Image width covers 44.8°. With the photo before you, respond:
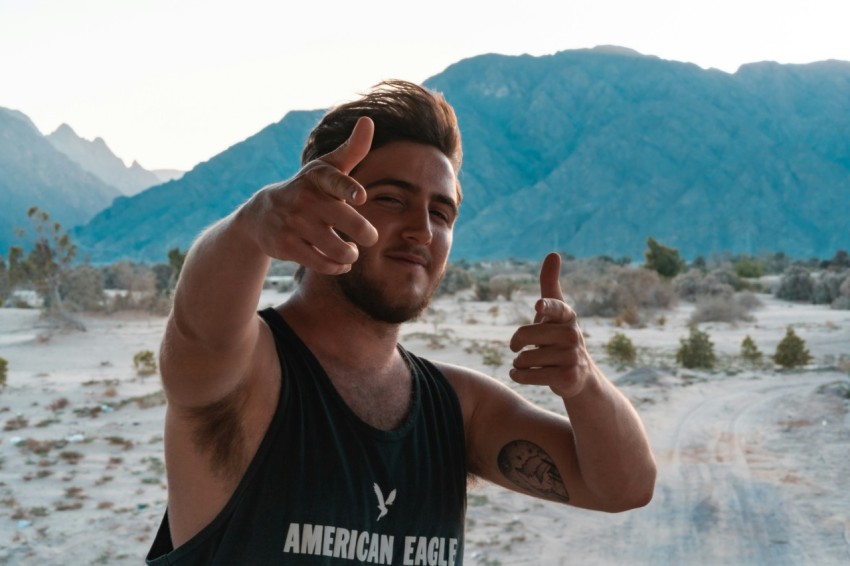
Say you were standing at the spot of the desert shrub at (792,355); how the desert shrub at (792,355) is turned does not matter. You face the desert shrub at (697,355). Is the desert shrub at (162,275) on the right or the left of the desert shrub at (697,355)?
right

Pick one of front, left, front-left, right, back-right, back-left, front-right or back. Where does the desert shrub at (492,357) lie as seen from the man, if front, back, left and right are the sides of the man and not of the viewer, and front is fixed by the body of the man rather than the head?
back-left

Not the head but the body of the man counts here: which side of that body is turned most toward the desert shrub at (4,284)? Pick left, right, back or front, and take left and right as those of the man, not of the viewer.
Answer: back

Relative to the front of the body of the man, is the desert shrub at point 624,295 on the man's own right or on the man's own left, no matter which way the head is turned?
on the man's own left

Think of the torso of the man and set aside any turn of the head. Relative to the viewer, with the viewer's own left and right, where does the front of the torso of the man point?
facing the viewer and to the right of the viewer

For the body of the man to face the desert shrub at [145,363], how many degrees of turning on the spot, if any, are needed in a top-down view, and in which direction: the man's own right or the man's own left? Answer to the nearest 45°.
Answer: approximately 135° to the man's own left

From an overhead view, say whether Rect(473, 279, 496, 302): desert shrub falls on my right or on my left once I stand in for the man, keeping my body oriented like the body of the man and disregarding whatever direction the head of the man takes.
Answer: on my left

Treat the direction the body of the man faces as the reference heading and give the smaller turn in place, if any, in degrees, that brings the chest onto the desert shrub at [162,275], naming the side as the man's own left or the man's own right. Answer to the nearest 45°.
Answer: approximately 135° to the man's own left

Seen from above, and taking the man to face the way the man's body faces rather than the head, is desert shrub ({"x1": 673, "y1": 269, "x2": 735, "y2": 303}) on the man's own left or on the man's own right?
on the man's own left

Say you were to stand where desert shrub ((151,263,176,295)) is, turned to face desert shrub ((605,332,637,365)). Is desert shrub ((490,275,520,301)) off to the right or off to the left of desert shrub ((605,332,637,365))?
left
